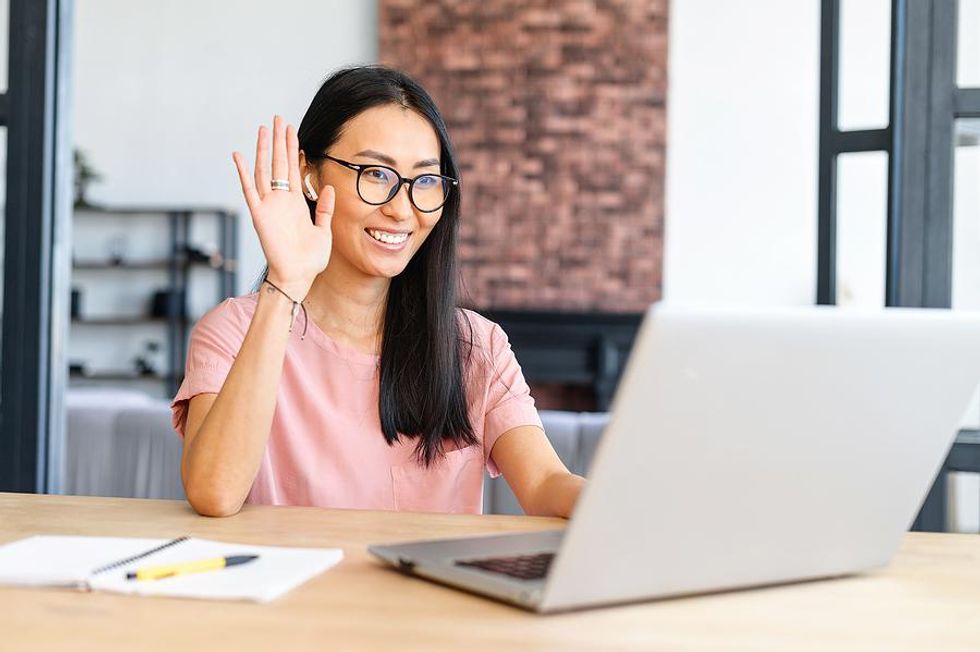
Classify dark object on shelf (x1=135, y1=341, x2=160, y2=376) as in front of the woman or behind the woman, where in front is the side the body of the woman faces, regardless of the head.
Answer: behind

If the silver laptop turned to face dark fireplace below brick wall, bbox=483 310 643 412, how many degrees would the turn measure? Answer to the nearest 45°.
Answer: approximately 45° to its right

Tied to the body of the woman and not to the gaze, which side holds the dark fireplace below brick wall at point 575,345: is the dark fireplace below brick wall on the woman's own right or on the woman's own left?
on the woman's own left

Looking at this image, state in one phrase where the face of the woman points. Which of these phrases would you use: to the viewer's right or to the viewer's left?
to the viewer's right

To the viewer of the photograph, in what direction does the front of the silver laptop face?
facing away from the viewer and to the left of the viewer

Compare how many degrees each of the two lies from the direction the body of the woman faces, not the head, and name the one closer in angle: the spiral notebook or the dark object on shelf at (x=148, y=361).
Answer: the spiral notebook

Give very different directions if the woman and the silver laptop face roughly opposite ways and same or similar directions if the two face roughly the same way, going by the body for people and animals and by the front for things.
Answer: very different directions
